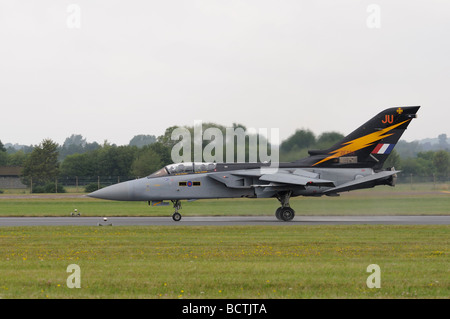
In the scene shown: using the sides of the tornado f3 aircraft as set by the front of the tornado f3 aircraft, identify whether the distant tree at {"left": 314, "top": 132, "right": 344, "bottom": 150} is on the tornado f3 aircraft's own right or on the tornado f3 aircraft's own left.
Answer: on the tornado f3 aircraft's own right

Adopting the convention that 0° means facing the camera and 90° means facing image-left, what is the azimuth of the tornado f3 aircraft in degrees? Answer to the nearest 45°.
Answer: approximately 90°
